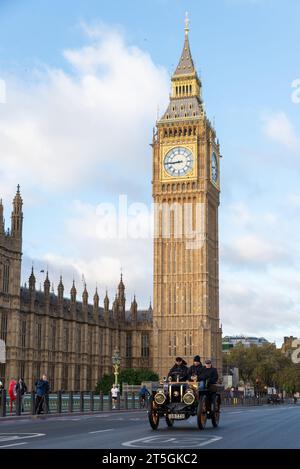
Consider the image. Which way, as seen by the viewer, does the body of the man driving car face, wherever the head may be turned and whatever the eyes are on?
toward the camera

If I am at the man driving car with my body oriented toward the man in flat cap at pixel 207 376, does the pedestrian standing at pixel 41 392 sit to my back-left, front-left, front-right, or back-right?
back-left

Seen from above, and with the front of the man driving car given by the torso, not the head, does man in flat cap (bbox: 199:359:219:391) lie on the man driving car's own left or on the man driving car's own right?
on the man driving car's own left

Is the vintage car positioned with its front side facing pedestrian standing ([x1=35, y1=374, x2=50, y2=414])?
no

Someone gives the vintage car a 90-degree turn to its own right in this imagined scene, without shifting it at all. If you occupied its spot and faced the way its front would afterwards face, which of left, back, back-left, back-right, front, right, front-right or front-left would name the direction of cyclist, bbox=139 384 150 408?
right

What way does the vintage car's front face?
toward the camera
